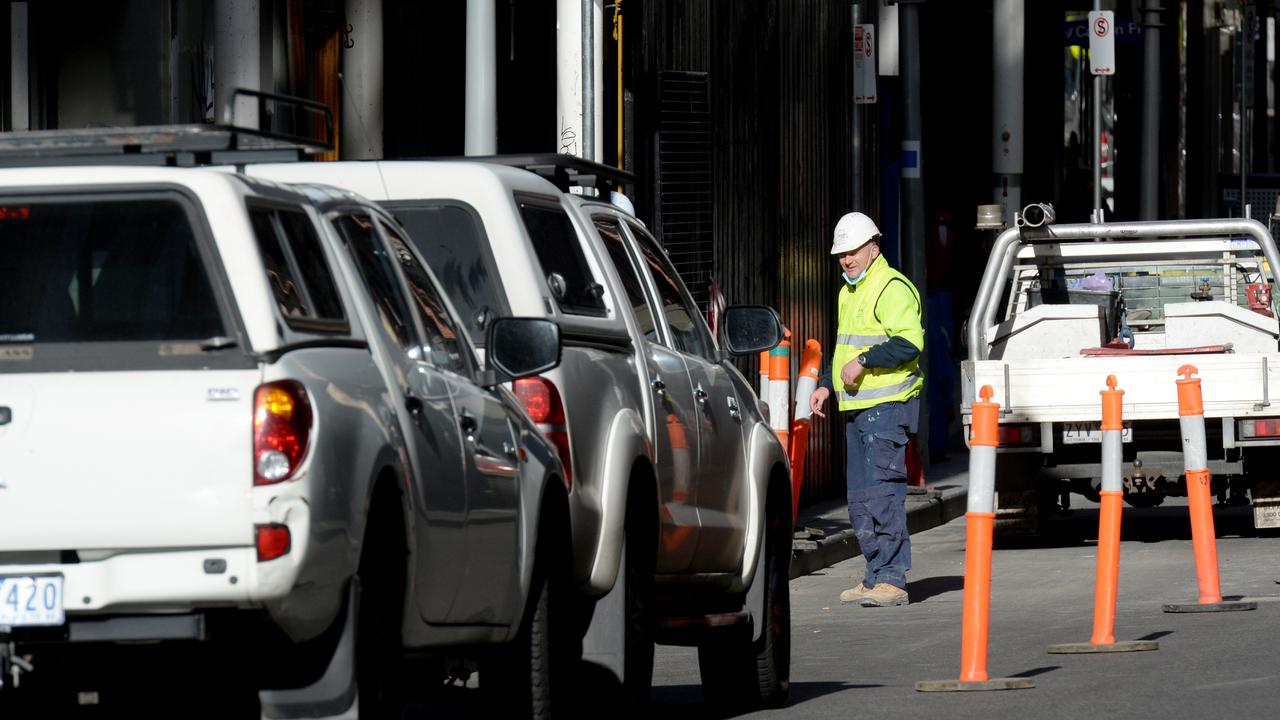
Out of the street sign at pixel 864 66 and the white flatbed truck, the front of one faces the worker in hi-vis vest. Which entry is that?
the street sign

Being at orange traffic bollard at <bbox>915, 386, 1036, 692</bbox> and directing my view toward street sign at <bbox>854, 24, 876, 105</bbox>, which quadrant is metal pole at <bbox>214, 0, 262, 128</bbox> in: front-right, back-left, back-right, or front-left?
front-left

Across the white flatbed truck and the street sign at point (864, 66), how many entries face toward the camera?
1

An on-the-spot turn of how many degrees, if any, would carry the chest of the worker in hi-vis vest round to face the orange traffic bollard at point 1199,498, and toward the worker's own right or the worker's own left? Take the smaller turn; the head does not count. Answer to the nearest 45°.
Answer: approximately 90° to the worker's own left

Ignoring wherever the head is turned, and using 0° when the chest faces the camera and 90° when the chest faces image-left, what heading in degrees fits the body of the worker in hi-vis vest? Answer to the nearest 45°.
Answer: approximately 45°

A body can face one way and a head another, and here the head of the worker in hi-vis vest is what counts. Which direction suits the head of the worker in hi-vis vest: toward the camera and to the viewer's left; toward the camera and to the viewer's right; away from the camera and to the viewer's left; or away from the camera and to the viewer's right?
toward the camera and to the viewer's left

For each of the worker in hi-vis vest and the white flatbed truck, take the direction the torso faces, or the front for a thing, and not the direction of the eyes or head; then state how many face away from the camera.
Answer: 1

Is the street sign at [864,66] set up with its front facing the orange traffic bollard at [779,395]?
yes

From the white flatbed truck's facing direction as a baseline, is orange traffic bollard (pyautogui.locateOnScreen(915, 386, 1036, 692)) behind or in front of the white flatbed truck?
behind

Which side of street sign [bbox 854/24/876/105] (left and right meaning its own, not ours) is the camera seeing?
front

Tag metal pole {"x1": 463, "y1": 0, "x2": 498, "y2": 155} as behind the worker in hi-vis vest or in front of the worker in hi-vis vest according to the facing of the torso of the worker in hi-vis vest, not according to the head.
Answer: in front

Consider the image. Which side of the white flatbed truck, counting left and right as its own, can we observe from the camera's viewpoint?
back

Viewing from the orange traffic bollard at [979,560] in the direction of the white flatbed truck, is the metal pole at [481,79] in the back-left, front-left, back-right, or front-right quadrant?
front-left

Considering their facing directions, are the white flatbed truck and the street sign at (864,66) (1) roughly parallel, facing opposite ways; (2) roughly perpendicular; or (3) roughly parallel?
roughly parallel, facing opposite ways

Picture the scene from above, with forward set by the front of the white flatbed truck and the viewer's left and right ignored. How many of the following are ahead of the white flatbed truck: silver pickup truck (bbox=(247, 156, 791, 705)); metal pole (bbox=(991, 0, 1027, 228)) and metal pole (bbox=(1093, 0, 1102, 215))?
2
